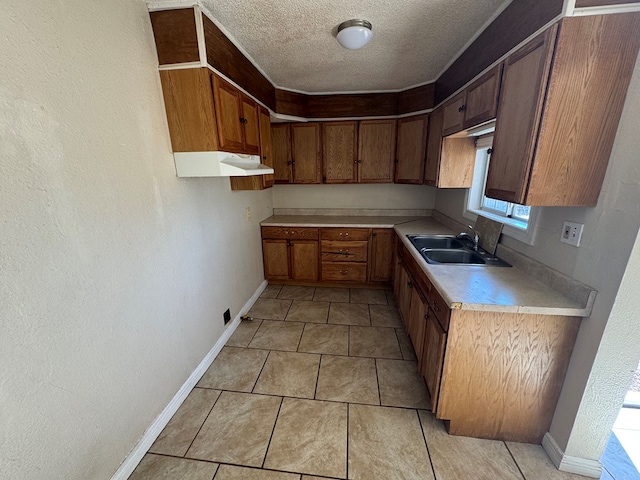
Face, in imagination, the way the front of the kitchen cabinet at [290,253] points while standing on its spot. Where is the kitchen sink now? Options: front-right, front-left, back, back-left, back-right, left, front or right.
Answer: front-left

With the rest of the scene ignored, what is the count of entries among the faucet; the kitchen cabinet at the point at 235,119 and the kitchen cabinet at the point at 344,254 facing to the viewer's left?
1

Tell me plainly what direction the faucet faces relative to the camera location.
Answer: facing to the left of the viewer

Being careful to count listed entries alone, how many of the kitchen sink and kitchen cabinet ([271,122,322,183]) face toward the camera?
1

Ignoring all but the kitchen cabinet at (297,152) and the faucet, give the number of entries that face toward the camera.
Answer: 1

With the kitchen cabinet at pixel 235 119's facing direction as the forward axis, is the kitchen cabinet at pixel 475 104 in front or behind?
in front

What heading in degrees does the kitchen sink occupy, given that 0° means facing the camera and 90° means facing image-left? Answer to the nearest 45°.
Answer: approximately 90°

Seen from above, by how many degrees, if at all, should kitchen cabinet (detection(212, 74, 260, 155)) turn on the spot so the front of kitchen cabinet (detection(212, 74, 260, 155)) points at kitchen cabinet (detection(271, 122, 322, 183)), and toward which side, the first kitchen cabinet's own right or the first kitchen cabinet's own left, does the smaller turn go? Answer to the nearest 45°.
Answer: approximately 90° to the first kitchen cabinet's own left

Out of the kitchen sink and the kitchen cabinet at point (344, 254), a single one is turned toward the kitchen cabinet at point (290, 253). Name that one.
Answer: the kitchen sink

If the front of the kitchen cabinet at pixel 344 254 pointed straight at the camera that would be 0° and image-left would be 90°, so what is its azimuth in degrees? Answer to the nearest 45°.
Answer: approximately 0°

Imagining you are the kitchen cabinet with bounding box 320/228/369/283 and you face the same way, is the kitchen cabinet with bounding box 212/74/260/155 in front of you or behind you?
in front

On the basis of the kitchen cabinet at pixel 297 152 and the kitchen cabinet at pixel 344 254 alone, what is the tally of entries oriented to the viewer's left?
0
